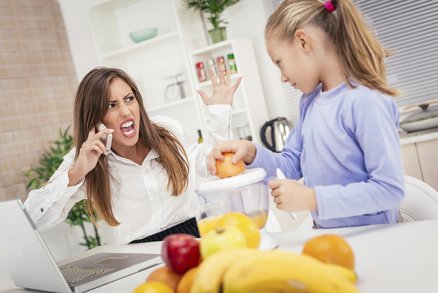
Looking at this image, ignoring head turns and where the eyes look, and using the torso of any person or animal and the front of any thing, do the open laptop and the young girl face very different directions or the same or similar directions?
very different directions

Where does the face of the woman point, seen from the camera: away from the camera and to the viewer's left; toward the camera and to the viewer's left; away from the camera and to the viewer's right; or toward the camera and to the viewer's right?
toward the camera and to the viewer's right

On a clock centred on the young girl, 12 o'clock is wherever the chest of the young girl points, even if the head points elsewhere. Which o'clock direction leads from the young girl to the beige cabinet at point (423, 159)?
The beige cabinet is roughly at 5 o'clock from the young girl.

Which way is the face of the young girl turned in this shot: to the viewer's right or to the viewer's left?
to the viewer's left

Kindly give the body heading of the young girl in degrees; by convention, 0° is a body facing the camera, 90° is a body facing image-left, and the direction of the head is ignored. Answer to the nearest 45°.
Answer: approximately 45°

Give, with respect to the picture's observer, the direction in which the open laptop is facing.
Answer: facing away from the viewer and to the right of the viewer

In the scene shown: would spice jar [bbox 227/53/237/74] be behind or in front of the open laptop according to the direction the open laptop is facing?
in front
